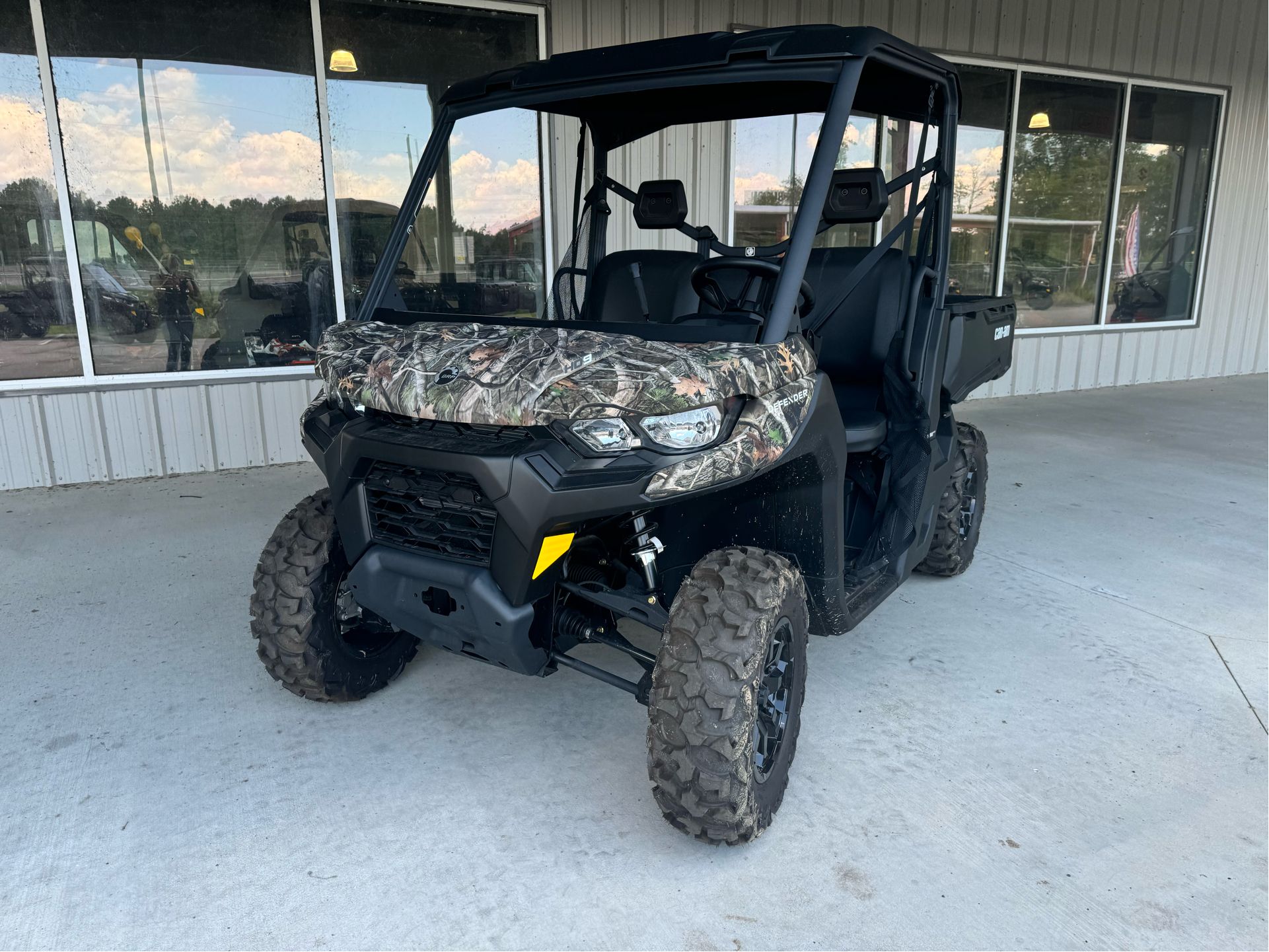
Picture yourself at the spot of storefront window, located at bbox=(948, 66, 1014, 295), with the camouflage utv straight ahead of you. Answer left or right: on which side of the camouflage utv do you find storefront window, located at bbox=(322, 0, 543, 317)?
right

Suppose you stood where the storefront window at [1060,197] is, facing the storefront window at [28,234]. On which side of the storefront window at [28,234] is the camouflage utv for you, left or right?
left

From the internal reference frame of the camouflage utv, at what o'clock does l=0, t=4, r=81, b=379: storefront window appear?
The storefront window is roughly at 3 o'clock from the camouflage utv.

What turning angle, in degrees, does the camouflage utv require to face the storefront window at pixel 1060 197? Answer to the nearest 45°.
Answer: approximately 180°

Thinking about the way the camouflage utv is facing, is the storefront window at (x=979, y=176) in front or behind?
behind

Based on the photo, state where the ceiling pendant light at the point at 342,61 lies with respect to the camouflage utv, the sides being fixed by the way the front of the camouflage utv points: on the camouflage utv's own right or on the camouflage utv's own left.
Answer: on the camouflage utv's own right

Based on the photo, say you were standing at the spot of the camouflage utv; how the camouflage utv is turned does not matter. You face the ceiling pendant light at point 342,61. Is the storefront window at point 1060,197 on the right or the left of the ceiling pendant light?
right

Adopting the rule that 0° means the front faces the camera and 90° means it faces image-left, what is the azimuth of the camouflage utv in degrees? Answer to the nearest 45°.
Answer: approximately 45°
